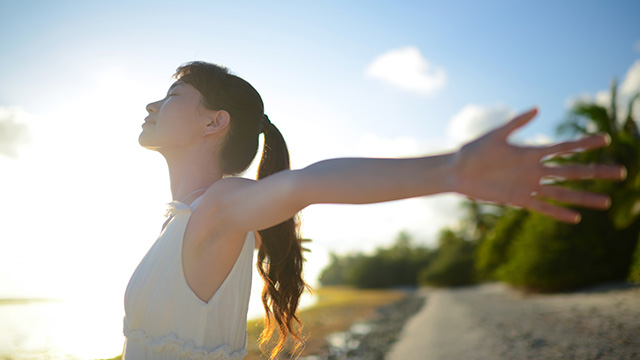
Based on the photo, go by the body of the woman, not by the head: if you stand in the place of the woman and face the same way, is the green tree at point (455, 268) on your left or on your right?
on your right

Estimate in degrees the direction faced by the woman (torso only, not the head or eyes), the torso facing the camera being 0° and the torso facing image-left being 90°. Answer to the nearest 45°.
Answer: approximately 90°

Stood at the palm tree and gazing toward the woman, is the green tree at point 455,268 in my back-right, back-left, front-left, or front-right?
back-right

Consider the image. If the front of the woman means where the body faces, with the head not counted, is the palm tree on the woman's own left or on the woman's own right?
on the woman's own right

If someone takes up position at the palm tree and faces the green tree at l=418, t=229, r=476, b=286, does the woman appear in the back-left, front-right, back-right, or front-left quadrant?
back-left
